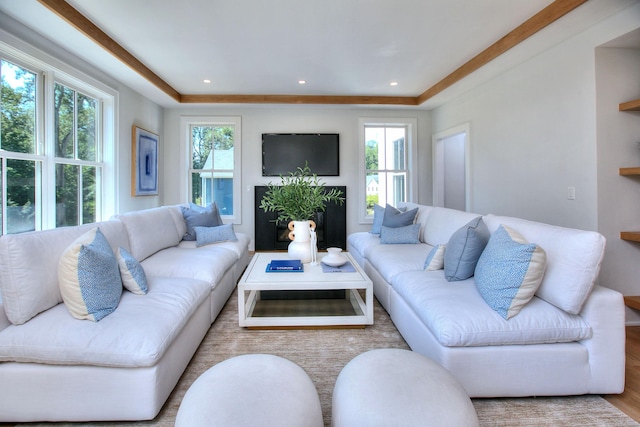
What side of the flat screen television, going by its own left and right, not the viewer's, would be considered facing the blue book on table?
front

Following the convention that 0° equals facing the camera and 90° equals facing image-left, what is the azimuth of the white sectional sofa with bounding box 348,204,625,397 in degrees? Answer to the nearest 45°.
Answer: approximately 45°

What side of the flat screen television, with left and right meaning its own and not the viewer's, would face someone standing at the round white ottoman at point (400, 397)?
front

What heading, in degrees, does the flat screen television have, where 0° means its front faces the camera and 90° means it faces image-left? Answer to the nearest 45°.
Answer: approximately 0°

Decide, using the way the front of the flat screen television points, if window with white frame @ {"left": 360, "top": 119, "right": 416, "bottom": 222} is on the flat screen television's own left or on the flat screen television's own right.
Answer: on the flat screen television's own left

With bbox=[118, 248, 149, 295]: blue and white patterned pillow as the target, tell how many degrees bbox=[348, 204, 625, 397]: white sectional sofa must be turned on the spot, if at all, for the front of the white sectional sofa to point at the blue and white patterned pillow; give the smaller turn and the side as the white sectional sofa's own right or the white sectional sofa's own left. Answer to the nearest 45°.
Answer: approximately 45° to the white sectional sofa's own right

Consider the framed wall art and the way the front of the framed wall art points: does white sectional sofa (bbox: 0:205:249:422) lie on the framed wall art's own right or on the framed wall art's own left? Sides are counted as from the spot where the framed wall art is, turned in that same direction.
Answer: on the framed wall art's own right

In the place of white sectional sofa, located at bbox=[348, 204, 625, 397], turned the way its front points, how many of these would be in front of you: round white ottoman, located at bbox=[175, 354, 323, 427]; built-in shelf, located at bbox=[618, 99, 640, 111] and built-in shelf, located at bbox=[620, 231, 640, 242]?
1

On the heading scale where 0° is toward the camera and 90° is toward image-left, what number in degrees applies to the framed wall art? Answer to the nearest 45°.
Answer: approximately 315°

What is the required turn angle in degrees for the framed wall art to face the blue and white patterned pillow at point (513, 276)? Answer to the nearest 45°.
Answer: approximately 45° to its right

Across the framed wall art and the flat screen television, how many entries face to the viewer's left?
0

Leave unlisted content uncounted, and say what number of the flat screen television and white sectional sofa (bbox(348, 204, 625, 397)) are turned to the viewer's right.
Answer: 0
